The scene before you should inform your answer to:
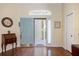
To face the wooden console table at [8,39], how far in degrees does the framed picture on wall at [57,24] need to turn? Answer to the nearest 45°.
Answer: approximately 90° to its right

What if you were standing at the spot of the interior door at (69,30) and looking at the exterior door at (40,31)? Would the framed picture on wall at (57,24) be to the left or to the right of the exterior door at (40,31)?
right

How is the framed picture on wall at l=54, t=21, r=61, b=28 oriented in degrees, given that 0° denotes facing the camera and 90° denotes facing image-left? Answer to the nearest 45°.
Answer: approximately 0°

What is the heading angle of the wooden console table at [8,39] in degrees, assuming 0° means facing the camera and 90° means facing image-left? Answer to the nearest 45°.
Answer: approximately 315°

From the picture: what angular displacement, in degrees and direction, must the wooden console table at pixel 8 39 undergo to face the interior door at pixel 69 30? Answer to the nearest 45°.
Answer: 0° — it already faces it

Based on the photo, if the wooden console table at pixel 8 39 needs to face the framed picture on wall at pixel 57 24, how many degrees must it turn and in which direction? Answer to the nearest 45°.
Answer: approximately 45° to its left
